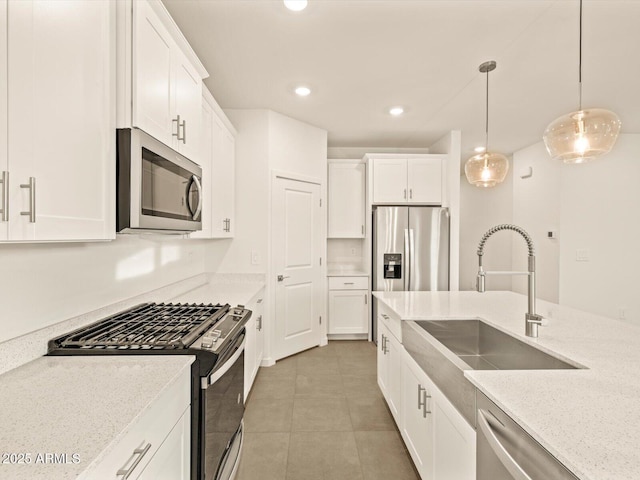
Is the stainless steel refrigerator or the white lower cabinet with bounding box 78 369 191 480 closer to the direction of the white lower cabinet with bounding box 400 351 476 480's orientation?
the white lower cabinet

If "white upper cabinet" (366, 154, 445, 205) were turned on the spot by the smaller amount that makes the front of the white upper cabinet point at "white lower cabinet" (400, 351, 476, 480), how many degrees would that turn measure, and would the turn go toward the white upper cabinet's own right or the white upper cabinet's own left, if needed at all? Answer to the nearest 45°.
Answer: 0° — it already faces it

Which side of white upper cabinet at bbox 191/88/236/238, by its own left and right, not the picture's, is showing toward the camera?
right

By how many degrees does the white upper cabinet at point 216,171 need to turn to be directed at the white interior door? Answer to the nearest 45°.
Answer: approximately 45° to its left

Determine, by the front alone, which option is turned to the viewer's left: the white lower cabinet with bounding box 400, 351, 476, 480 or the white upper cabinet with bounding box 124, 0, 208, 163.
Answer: the white lower cabinet

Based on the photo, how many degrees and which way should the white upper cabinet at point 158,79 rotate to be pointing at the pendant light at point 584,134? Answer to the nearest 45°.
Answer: approximately 45° to its left

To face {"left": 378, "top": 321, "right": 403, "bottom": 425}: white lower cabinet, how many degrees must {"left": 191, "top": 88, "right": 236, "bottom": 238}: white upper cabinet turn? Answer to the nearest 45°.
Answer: approximately 45° to its right

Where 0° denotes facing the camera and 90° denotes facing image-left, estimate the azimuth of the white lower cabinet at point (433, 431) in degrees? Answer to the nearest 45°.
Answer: approximately 90°

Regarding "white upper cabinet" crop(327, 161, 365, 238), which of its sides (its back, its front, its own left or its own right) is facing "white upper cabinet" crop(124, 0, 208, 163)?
front

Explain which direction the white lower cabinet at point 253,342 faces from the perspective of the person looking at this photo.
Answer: facing to the right of the viewer

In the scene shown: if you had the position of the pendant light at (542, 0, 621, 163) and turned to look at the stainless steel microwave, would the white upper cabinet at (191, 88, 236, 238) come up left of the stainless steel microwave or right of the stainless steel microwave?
right

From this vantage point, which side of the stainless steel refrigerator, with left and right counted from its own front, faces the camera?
front

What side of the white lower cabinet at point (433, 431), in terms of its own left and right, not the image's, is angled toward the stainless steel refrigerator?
right
